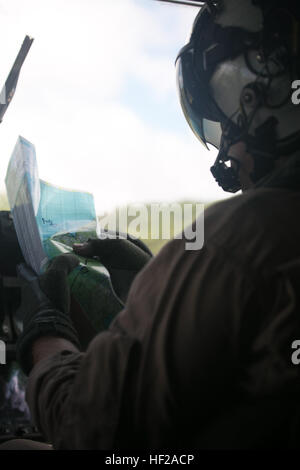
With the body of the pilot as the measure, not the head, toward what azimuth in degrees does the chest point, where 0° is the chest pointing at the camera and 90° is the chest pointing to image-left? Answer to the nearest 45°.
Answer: approximately 135°
